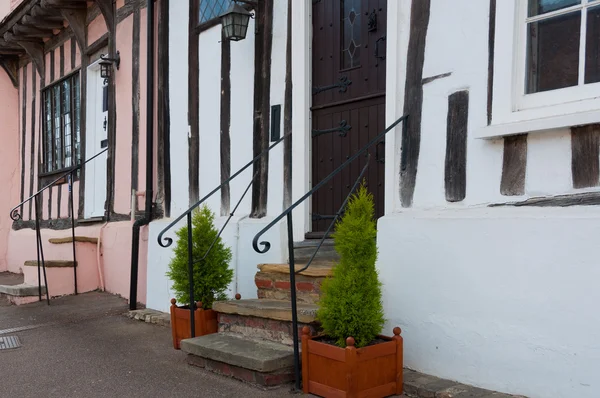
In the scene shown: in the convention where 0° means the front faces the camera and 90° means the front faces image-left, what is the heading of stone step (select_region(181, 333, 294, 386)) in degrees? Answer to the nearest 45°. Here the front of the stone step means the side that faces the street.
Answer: approximately 45°

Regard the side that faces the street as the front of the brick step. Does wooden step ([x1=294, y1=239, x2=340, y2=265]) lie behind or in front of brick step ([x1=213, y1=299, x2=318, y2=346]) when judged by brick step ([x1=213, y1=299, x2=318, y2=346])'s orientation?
behind

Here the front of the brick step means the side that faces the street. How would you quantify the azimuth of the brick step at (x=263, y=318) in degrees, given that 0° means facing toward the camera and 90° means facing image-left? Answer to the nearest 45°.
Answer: approximately 45°

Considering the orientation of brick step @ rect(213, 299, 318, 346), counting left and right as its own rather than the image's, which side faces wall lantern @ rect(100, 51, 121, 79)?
right

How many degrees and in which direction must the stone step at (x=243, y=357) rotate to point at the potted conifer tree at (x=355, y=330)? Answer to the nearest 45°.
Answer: approximately 90° to its left

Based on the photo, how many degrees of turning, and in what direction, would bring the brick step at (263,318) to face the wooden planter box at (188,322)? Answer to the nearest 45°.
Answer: approximately 90° to its right

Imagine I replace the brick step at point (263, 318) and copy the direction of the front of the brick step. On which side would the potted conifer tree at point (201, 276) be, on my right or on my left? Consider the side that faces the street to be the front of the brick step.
on my right
